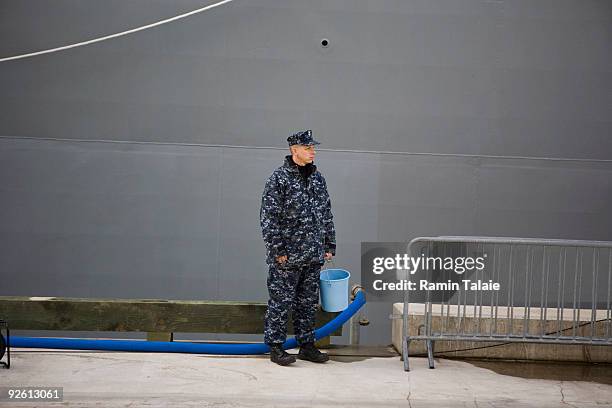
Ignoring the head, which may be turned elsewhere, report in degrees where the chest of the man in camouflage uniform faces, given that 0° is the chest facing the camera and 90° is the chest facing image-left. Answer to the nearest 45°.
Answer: approximately 315°

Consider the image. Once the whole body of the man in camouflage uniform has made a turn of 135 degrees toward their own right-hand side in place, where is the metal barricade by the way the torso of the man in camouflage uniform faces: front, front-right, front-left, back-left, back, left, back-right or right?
back
